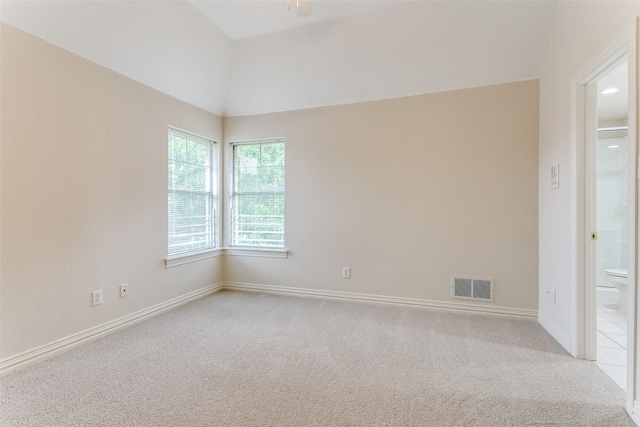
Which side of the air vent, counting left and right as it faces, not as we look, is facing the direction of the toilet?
left

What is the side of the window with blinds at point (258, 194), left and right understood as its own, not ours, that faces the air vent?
left

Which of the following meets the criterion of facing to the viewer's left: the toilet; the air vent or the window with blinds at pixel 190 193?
the toilet

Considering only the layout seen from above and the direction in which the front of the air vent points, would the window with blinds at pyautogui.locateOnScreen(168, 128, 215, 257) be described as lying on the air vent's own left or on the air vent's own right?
on the air vent's own right

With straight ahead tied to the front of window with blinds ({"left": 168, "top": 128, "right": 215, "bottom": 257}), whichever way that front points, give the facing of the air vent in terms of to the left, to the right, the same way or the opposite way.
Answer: to the right

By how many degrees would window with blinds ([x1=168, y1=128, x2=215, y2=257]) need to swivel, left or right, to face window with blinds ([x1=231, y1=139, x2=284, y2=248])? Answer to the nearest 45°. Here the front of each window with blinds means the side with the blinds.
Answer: approximately 45° to its left

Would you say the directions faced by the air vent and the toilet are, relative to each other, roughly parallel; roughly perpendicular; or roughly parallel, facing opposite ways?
roughly perpendicular

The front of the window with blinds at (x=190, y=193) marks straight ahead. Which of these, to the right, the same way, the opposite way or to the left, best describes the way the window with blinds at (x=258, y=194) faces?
to the right

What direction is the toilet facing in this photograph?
to the viewer's left

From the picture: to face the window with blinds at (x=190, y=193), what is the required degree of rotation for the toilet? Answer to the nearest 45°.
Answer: approximately 45° to its left

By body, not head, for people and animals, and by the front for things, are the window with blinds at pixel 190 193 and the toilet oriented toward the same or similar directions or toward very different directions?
very different directions

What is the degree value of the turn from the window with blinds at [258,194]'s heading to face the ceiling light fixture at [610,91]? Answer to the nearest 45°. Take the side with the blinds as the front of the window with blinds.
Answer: approximately 90° to its left

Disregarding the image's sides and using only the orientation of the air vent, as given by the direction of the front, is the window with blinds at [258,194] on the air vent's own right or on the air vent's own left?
on the air vent's own right
